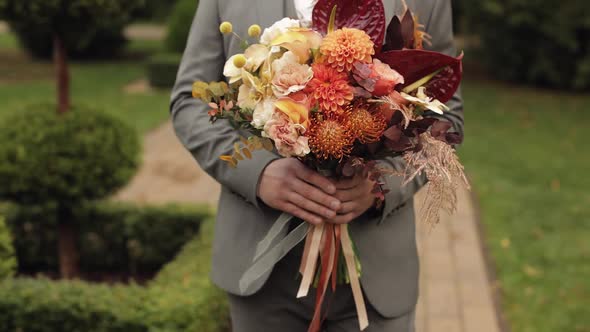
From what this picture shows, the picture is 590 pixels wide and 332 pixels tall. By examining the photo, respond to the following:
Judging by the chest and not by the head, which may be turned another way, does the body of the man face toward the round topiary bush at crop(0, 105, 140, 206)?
no

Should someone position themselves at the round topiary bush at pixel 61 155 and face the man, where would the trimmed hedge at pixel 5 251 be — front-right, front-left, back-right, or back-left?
front-right

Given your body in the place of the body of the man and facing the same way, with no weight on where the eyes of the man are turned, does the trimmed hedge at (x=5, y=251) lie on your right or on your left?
on your right

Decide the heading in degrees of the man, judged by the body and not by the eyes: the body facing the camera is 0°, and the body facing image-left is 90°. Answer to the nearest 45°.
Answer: approximately 0°

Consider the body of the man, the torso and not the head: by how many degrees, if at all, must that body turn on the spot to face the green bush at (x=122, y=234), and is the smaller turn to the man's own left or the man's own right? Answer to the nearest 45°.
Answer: approximately 135° to the man's own right

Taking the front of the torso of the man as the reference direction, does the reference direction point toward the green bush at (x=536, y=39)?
no

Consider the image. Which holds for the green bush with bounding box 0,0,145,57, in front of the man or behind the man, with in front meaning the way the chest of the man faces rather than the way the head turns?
behind

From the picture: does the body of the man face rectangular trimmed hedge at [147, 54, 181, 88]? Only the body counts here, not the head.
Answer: no

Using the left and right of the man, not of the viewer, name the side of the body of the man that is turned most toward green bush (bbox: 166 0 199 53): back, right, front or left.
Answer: back
